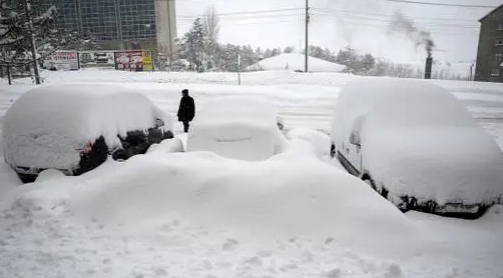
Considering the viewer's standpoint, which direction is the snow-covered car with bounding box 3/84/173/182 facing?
facing away from the viewer and to the right of the viewer

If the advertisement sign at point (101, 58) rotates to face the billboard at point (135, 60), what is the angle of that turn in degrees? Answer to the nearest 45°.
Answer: approximately 45° to its left

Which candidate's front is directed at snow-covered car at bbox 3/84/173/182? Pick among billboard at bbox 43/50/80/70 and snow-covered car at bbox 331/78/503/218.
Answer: the billboard

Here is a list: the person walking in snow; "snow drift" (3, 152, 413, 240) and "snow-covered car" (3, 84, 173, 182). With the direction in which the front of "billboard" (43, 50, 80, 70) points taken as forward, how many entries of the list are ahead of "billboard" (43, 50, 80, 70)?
3

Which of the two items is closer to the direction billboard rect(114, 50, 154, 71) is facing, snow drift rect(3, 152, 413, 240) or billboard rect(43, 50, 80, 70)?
the snow drift

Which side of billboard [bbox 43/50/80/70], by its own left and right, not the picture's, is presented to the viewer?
front

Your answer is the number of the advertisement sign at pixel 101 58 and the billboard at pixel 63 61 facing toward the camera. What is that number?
2

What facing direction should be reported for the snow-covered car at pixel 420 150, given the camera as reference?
facing the viewer and to the right of the viewer

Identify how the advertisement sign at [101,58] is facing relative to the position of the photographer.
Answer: facing the viewer

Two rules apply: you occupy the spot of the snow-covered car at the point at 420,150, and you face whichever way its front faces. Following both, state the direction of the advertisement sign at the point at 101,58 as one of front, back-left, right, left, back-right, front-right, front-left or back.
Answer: back
